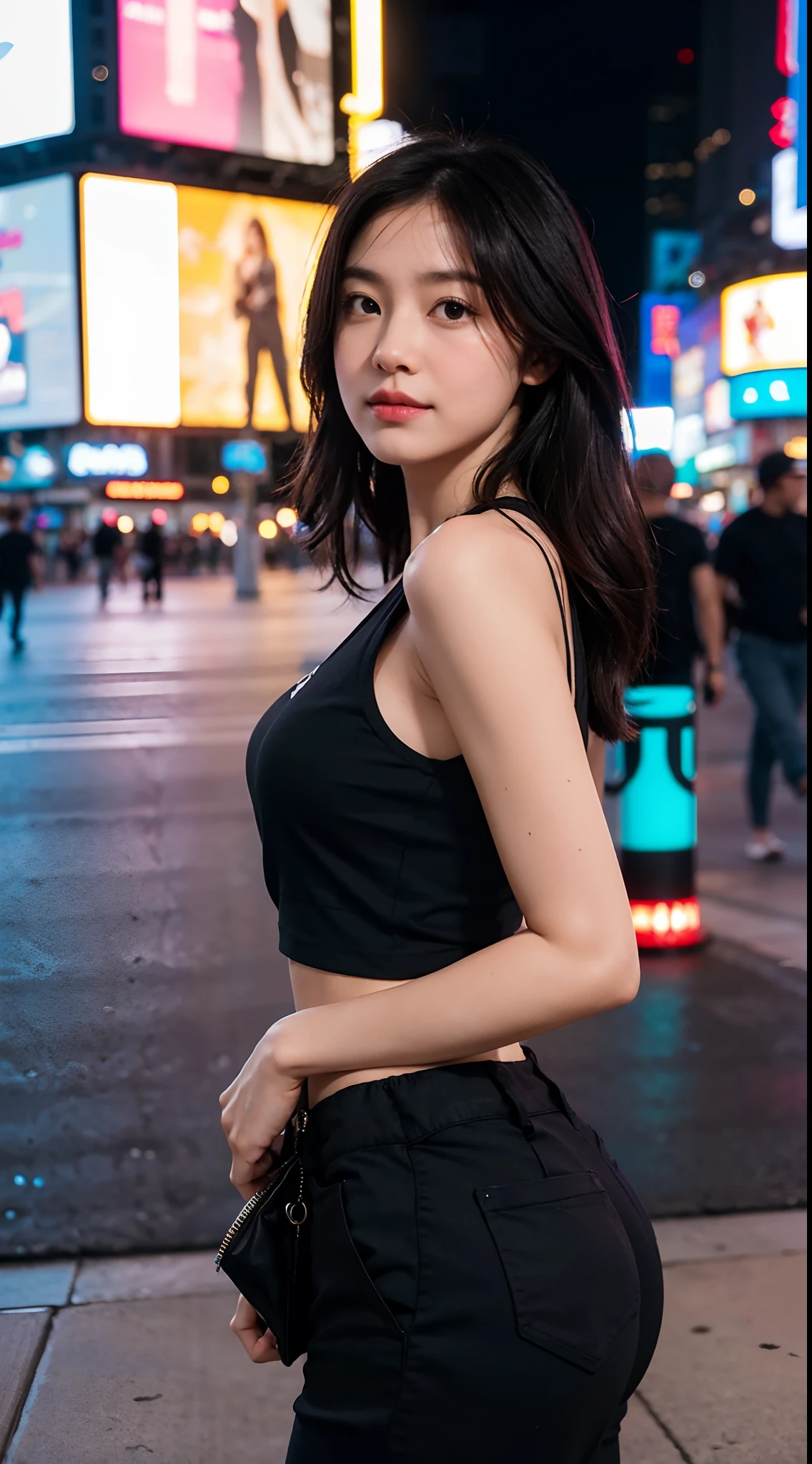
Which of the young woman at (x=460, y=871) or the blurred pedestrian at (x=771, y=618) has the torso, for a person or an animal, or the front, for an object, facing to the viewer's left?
the young woman

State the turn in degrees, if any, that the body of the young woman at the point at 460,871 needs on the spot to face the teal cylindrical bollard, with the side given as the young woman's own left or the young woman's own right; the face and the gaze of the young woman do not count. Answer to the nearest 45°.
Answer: approximately 90° to the young woman's own right

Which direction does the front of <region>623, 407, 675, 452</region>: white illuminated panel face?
toward the camera

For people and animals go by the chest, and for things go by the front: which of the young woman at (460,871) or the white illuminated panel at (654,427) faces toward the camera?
the white illuminated panel

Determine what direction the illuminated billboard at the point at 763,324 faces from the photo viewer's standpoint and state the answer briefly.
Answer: facing the viewer and to the left of the viewer

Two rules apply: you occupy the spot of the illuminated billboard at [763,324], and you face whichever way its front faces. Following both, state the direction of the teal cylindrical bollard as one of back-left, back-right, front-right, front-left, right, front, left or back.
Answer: front-left

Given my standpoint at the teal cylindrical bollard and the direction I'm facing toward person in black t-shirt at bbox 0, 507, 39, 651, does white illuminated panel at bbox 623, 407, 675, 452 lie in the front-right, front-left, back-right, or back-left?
front-right

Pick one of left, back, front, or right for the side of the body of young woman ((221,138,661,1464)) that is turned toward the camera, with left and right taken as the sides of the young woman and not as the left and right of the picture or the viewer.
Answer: left

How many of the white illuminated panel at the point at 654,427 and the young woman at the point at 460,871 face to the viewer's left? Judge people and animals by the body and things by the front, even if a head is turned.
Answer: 1

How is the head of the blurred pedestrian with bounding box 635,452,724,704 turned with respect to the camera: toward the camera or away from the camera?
away from the camera

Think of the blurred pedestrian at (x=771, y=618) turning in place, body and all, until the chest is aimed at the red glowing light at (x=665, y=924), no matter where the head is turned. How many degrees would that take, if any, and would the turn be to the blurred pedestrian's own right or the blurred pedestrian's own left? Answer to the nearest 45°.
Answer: approximately 45° to the blurred pedestrian's own right
